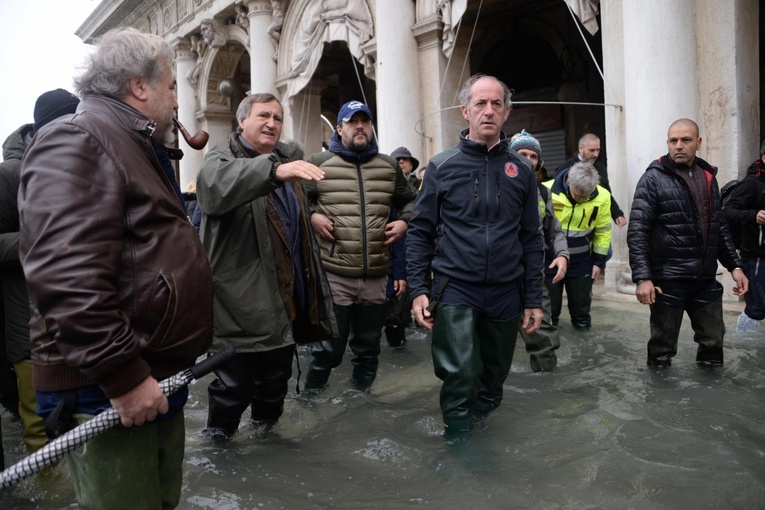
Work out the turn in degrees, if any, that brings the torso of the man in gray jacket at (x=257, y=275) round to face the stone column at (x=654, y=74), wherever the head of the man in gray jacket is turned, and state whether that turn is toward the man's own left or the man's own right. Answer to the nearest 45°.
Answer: approximately 90° to the man's own left

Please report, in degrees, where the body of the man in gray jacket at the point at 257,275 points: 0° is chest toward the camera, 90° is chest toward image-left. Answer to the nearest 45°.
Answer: approximately 315°

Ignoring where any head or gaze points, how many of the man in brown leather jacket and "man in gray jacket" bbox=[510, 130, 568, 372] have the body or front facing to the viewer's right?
1

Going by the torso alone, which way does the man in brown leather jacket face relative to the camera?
to the viewer's right

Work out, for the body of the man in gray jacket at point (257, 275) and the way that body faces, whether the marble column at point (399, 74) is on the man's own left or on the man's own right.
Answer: on the man's own left

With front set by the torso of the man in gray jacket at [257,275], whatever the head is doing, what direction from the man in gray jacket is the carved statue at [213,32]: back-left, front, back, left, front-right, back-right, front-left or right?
back-left

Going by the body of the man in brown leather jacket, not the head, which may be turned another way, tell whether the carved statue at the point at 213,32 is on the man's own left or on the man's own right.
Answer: on the man's own left

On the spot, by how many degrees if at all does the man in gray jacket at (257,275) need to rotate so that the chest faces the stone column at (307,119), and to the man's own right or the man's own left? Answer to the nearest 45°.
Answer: approximately 135° to the man's own left

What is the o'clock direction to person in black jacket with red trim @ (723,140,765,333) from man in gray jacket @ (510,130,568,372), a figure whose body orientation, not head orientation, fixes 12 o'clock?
The person in black jacket with red trim is roughly at 8 o'clock from the man in gray jacket.
